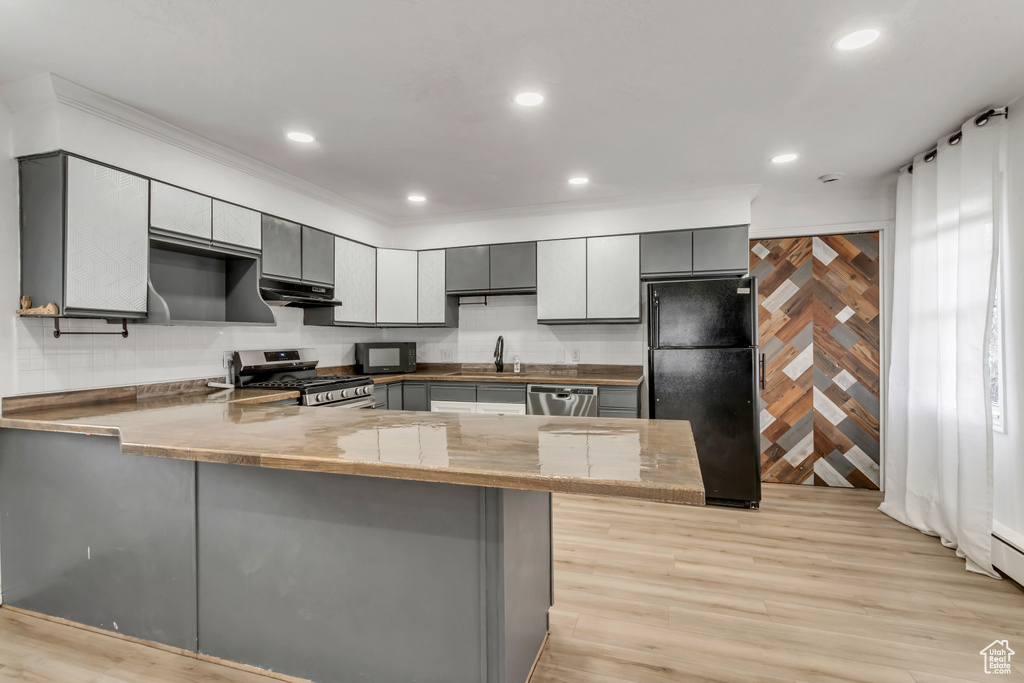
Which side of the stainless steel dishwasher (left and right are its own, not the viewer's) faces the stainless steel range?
right

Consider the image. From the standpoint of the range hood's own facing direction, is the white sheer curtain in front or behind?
in front

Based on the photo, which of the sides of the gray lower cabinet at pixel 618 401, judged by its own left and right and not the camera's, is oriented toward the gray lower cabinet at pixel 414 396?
right

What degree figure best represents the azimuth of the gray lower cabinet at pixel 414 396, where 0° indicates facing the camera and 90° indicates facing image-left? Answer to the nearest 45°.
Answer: approximately 0°

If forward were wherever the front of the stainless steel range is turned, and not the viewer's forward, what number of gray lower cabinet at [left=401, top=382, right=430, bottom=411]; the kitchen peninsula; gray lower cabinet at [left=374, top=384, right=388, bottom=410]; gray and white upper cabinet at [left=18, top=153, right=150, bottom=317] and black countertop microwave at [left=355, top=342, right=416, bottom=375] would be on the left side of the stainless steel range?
3

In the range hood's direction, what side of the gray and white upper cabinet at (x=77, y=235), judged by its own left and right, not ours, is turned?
left

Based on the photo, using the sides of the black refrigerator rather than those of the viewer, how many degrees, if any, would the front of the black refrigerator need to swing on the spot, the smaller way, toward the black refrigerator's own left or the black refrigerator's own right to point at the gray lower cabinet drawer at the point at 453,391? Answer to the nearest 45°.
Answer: approximately 90° to the black refrigerator's own right

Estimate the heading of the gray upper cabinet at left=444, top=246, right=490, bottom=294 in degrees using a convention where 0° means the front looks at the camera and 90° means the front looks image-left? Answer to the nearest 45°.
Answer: approximately 0°

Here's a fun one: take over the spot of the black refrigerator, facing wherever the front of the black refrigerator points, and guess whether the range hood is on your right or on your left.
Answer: on your right
